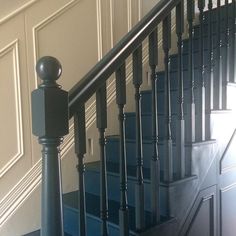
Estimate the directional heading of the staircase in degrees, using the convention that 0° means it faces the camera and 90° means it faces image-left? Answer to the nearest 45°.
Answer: approximately 45°
